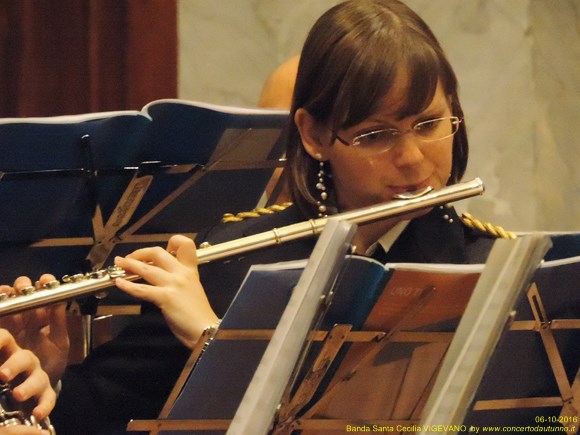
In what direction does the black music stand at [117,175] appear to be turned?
away from the camera
